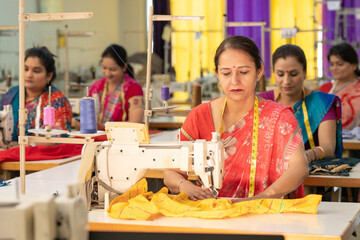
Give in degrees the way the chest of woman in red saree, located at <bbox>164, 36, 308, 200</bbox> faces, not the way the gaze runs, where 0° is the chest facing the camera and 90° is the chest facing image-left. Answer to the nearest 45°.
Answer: approximately 45°

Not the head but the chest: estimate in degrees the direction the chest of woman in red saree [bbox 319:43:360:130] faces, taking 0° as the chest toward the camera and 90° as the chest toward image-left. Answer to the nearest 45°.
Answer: approximately 45°

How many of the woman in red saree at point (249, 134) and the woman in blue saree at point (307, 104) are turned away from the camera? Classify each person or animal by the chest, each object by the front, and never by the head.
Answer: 0

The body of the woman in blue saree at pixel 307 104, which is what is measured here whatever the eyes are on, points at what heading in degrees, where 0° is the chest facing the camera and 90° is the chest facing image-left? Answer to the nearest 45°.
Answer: approximately 45°

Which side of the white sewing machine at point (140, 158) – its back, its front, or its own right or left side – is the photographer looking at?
back

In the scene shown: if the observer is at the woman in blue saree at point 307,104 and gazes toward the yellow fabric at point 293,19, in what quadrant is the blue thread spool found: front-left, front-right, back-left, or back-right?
back-left

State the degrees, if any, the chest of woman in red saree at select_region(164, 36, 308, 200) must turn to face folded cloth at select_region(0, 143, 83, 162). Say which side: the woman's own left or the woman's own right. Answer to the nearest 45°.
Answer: approximately 90° to the woman's own right

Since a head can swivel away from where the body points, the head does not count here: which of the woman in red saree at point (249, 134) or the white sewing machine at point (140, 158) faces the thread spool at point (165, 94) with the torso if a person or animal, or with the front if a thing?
the white sewing machine

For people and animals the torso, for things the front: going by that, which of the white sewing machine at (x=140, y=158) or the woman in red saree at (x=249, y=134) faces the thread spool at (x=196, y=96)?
the white sewing machine

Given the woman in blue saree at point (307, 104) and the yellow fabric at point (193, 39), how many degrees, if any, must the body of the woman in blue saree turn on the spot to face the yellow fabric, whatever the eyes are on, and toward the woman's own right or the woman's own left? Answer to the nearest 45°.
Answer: approximately 135° to the woman's own right
